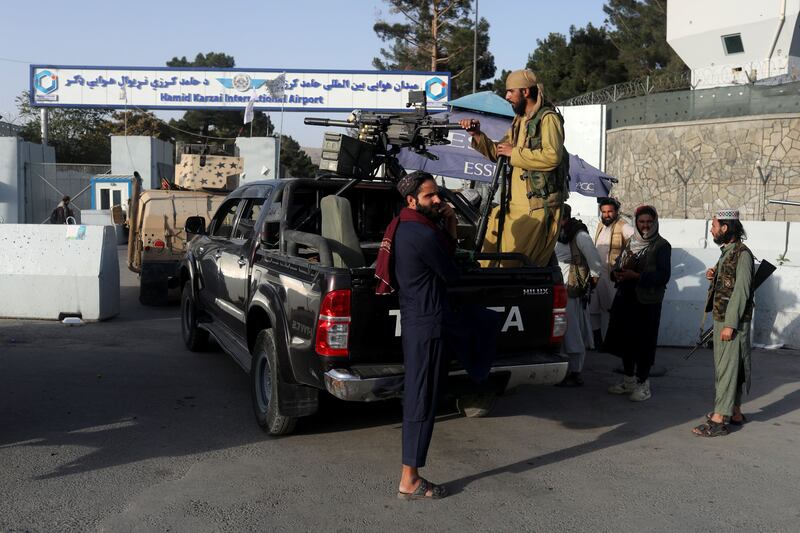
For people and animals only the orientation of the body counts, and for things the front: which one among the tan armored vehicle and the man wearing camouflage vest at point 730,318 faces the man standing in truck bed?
the man wearing camouflage vest

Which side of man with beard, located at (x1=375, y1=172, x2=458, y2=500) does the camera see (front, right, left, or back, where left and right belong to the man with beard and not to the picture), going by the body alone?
right

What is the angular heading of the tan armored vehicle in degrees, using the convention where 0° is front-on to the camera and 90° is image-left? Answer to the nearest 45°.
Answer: approximately 180°

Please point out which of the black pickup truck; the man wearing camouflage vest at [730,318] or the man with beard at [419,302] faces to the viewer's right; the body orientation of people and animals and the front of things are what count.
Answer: the man with beard

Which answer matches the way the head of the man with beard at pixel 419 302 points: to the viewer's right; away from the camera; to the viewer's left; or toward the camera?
to the viewer's right

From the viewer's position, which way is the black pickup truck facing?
facing away from the viewer and to the left of the viewer

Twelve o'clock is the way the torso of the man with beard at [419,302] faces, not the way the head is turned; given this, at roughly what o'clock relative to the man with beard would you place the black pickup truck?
The black pickup truck is roughly at 8 o'clock from the man with beard.

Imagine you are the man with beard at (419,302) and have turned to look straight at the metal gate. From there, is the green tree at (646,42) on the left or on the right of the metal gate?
right

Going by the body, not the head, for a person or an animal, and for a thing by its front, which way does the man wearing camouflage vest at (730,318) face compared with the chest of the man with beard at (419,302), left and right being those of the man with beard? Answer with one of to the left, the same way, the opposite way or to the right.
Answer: the opposite way

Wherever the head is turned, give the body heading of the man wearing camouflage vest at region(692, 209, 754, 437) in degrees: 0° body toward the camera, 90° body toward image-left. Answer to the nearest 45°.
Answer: approximately 90°

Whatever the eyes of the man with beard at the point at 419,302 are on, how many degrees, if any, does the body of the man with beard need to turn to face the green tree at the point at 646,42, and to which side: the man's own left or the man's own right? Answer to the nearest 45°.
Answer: approximately 90° to the man's own left

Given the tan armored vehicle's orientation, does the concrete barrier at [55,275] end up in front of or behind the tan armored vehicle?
behind

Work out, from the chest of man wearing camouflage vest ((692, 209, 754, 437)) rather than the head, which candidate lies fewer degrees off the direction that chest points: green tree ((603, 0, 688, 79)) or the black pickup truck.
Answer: the black pickup truck
